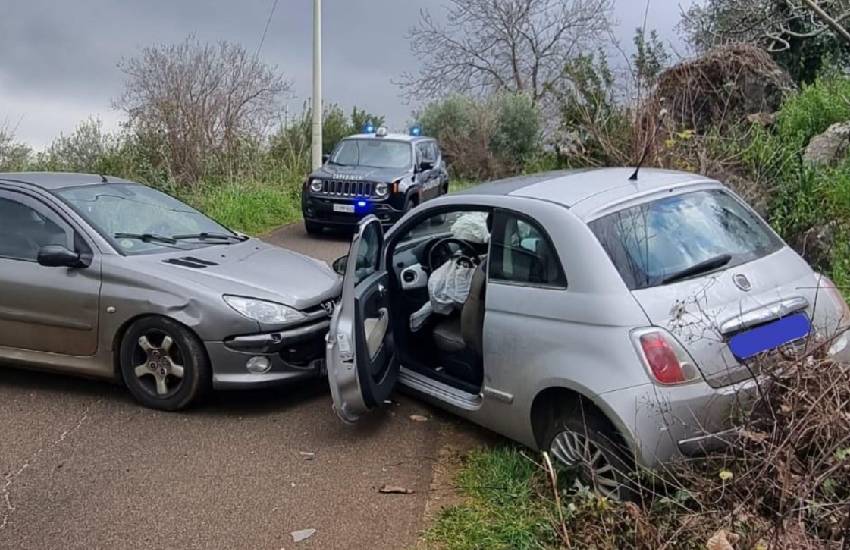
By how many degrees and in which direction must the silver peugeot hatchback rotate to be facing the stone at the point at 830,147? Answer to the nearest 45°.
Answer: approximately 45° to its left

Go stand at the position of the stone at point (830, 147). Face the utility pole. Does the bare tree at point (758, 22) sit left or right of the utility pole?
right

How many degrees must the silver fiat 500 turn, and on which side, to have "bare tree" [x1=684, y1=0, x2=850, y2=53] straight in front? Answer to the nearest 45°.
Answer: approximately 45° to its right

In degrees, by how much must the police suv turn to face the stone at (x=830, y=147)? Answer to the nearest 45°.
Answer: approximately 90° to its left

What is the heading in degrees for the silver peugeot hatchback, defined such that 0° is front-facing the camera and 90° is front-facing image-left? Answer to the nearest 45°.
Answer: approximately 315°

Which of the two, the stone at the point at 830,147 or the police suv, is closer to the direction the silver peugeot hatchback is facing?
the stone

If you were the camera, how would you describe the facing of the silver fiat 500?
facing away from the viewer and to the left of the viewer

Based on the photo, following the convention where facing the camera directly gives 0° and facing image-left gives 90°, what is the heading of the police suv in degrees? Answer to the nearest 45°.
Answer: approximately 45°

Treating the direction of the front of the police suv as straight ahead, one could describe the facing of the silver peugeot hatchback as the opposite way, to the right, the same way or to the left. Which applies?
to the left
